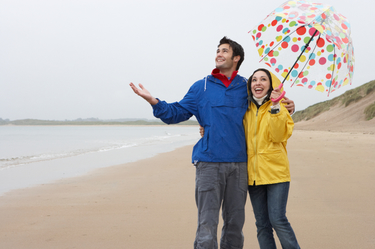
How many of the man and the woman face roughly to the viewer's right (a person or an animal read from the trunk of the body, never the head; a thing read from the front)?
0

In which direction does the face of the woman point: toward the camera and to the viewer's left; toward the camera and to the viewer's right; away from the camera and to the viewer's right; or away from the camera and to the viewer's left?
toward the camera and to the viewer's left

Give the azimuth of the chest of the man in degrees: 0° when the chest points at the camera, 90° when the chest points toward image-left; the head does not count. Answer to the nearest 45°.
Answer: approximately 0°

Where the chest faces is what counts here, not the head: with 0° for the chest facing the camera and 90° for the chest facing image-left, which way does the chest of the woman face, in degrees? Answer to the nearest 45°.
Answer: approximately 45°
